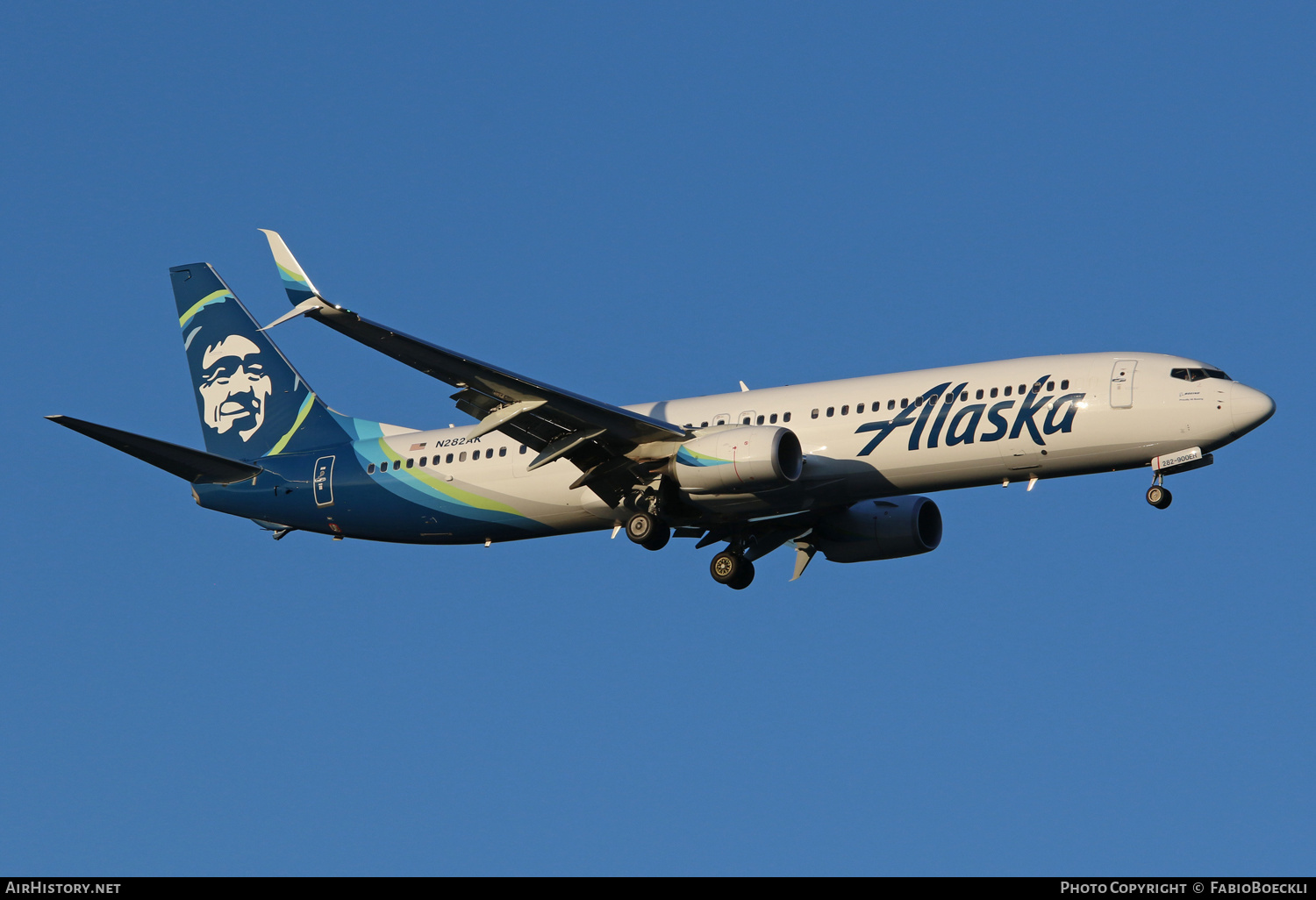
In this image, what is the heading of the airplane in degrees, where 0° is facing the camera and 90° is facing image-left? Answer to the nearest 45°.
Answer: approximately 315°
